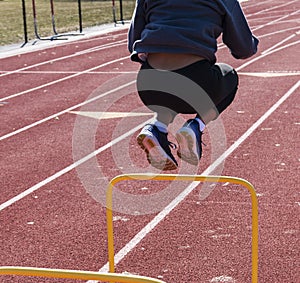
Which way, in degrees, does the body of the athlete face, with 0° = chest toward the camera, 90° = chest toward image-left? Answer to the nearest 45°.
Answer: approximately 225°

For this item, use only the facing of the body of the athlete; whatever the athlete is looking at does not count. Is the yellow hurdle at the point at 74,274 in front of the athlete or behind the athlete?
behind
